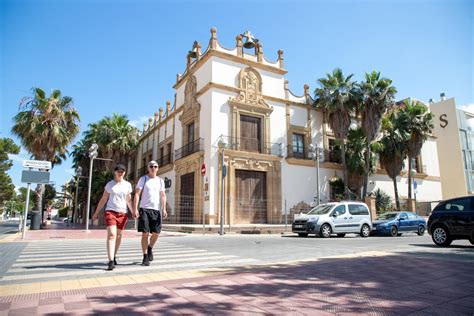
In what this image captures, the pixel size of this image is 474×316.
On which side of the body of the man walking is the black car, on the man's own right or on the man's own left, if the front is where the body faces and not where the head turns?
on the man's own left

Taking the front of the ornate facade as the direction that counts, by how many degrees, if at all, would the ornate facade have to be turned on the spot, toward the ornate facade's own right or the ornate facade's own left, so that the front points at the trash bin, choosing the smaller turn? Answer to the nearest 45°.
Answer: approximately 90° to the ornate facade's own right

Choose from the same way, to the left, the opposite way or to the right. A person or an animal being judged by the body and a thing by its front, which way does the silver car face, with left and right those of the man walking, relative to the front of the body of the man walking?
to the right

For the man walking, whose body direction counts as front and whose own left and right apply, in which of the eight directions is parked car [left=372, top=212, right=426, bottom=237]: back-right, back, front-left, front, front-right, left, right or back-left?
back-left

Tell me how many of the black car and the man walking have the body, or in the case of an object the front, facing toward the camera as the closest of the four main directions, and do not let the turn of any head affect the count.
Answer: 1

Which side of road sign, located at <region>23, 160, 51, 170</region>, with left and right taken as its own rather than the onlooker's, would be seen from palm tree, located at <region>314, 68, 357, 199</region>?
left

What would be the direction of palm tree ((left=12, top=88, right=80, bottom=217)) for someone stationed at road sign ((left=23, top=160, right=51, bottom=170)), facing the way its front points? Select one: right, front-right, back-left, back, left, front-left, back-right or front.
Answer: back

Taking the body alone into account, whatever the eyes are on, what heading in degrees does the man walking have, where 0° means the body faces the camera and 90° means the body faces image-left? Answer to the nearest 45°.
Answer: approximately 0°

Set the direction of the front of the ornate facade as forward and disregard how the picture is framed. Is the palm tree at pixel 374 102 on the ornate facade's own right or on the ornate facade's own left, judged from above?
on the ornate facade's own left
